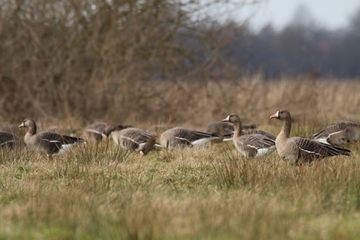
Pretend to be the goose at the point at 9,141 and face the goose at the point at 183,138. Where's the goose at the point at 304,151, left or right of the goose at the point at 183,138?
right

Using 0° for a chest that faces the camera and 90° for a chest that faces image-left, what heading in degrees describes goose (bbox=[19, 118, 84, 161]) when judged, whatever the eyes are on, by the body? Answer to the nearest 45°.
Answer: approximately 90°

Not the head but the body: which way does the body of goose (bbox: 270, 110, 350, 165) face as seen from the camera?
to the viewer's left

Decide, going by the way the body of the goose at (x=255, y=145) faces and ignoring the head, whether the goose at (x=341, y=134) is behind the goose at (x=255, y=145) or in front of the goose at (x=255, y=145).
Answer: behind

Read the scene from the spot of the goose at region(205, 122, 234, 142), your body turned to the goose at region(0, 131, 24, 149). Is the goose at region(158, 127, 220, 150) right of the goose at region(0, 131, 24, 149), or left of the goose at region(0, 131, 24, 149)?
left

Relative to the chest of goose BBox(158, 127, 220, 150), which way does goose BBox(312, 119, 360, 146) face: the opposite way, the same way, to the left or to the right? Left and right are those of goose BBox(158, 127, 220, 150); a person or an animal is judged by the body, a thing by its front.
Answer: the opposite way

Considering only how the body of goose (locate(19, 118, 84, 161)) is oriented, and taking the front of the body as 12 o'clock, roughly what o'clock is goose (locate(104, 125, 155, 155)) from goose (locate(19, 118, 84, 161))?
goose (locate(104, 125, 155, 155)) is roughly at 5 o'clock from goose (locate(19, 118, 84, 161)).

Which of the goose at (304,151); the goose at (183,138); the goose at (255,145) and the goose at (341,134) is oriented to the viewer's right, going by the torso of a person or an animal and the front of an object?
the goose at (341,134)

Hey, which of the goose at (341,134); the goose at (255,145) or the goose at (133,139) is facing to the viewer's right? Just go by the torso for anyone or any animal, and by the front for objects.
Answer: the goose at (341,134)

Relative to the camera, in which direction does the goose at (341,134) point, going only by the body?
to the viewer's right

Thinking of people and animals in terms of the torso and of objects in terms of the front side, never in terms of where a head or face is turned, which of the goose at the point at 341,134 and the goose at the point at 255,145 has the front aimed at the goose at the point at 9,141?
the goose at the point at 255,145

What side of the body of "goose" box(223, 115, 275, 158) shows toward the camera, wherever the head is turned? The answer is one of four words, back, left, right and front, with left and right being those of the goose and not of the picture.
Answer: left

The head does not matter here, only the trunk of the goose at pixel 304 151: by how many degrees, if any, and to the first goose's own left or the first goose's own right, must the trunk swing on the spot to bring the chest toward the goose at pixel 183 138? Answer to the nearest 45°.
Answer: approximately 45° to the first goose's own right
